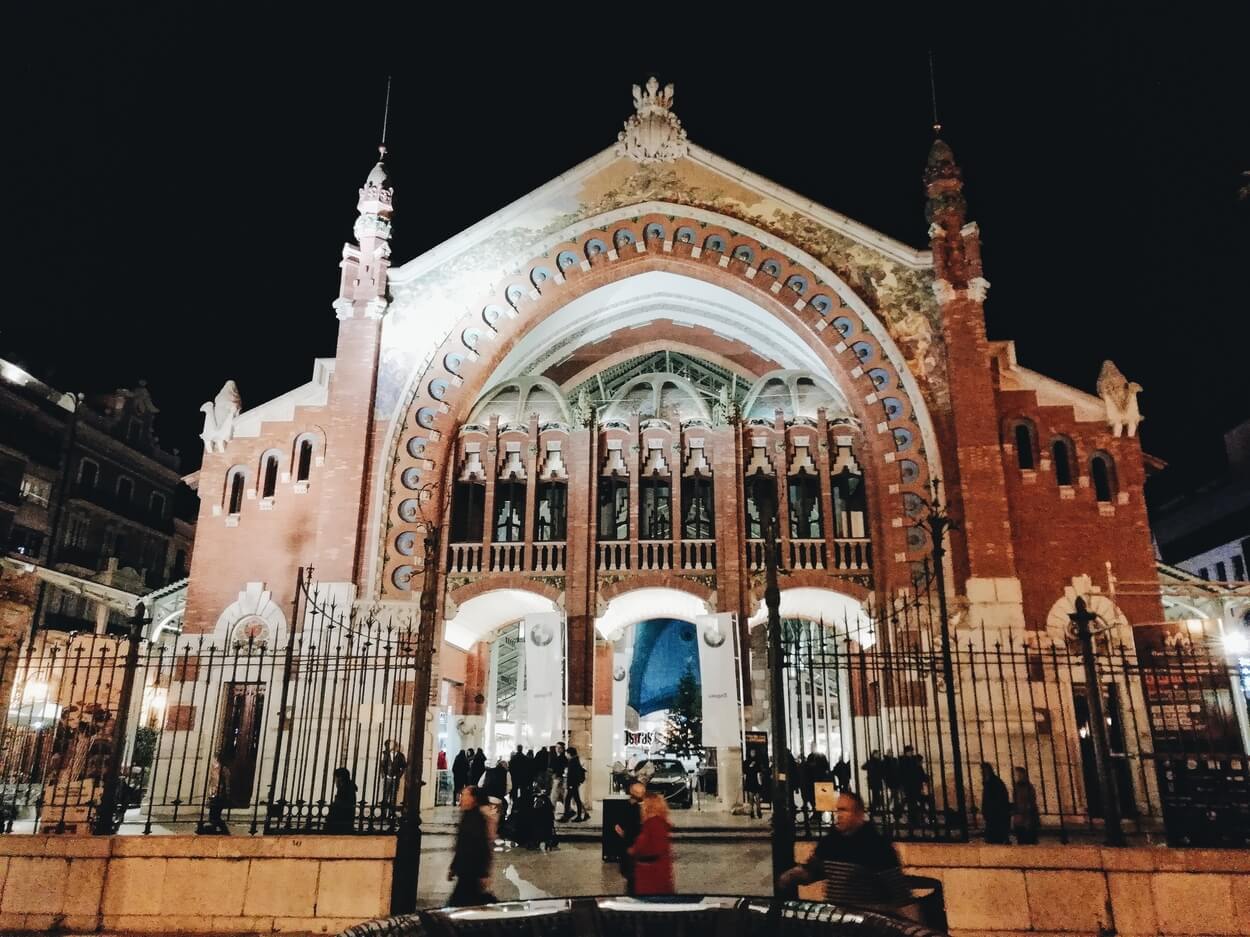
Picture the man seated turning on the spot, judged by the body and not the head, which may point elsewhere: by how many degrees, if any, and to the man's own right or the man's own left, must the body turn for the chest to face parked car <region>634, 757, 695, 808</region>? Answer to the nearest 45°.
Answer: approximately 135° to the man's own right

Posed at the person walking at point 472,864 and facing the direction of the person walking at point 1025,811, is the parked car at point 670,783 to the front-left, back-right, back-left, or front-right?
front-left

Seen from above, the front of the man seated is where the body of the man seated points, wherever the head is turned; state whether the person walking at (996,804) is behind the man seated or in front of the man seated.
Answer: behind

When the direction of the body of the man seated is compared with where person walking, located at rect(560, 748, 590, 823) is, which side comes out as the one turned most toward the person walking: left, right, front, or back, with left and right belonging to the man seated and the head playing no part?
right

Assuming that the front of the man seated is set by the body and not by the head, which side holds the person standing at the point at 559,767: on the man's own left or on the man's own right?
on the man's own right

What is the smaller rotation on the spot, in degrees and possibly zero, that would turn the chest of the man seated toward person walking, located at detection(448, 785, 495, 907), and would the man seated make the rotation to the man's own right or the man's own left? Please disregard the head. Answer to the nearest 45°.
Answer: approximately 45° to the man's own right

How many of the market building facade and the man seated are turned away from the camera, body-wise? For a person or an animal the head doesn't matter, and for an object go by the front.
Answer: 0

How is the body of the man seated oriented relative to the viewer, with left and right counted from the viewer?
facing the viewer and to the left of the viewer

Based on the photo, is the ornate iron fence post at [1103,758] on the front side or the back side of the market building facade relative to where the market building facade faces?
on the front side

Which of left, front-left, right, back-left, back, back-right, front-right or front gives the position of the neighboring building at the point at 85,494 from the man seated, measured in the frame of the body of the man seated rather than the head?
right

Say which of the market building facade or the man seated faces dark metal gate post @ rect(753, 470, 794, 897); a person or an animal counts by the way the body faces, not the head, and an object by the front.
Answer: the market building facade

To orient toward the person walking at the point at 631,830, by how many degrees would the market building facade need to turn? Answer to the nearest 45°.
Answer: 0° — it already faces them

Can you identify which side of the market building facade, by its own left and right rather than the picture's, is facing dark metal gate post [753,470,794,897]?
front

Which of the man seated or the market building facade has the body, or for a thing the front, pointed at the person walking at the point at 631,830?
the market building facade

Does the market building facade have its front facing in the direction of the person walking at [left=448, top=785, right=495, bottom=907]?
yes

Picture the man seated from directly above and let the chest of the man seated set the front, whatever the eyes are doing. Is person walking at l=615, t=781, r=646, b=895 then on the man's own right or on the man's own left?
on the man's own right

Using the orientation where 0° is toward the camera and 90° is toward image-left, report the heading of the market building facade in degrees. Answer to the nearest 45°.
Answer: approximately 0°
